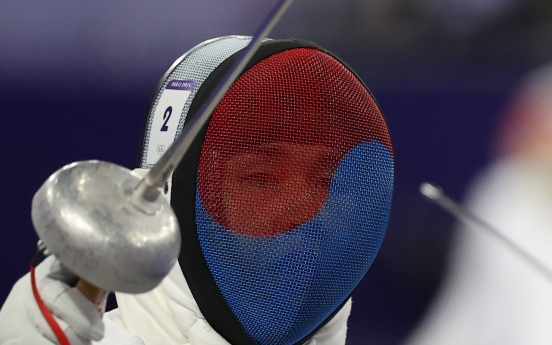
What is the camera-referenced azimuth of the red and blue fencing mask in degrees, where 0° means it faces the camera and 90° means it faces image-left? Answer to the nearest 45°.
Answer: approximately 315°
